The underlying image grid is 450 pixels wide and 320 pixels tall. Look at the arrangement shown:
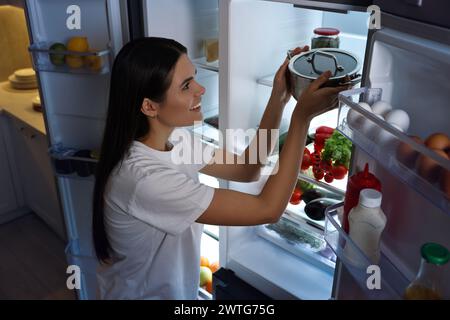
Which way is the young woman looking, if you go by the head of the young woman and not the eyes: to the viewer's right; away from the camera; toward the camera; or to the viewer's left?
to the viewer's right

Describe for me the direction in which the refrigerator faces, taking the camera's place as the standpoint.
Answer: facing the viewer and to the left of the viewer

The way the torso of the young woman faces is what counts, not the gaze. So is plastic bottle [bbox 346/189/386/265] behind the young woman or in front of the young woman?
in front

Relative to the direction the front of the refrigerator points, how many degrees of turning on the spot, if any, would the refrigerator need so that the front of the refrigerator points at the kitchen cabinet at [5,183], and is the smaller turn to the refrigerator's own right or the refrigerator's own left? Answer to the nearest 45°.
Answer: approximately 90° to the refrigerator's own right

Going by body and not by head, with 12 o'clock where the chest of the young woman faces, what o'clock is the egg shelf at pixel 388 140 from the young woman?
The egg shelf is roughly at 1 o'clock from the young woman.

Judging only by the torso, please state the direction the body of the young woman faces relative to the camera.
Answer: to the viewer's right

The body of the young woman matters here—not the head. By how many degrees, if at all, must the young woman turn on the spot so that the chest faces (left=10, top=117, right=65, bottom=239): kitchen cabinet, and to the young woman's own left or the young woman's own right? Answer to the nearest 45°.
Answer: approximately 135° to the young woman's own left

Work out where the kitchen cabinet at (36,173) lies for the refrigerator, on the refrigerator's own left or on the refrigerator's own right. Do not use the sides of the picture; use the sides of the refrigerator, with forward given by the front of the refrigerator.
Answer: on the refrigerator's own right
